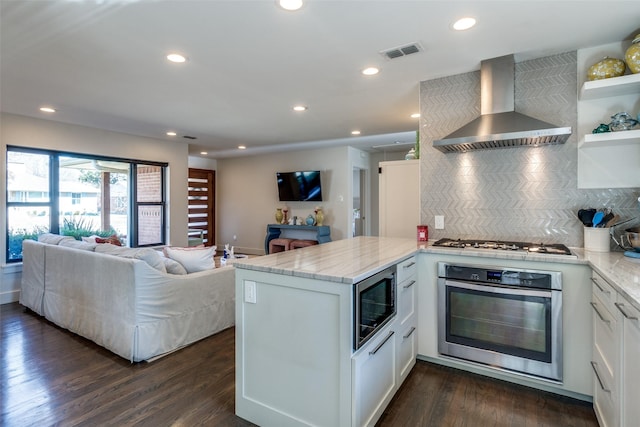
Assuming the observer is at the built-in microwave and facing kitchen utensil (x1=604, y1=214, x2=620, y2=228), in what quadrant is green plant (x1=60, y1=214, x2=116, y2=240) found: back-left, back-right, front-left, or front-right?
back-left

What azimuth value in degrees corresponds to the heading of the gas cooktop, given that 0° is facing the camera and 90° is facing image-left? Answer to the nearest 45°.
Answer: approximately 0°

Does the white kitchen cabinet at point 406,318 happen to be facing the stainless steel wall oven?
yes

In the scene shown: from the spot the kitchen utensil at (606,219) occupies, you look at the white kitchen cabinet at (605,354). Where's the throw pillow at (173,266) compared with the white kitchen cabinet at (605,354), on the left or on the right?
right

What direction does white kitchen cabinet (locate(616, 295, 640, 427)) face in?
to the viewer's left

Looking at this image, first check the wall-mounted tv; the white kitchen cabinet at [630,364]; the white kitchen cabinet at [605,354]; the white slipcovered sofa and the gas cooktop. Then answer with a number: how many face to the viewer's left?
2

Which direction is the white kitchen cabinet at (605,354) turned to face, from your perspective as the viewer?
facing to the left of the viewer

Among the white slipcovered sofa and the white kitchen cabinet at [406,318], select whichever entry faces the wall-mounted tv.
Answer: the white slipcovered sofa
